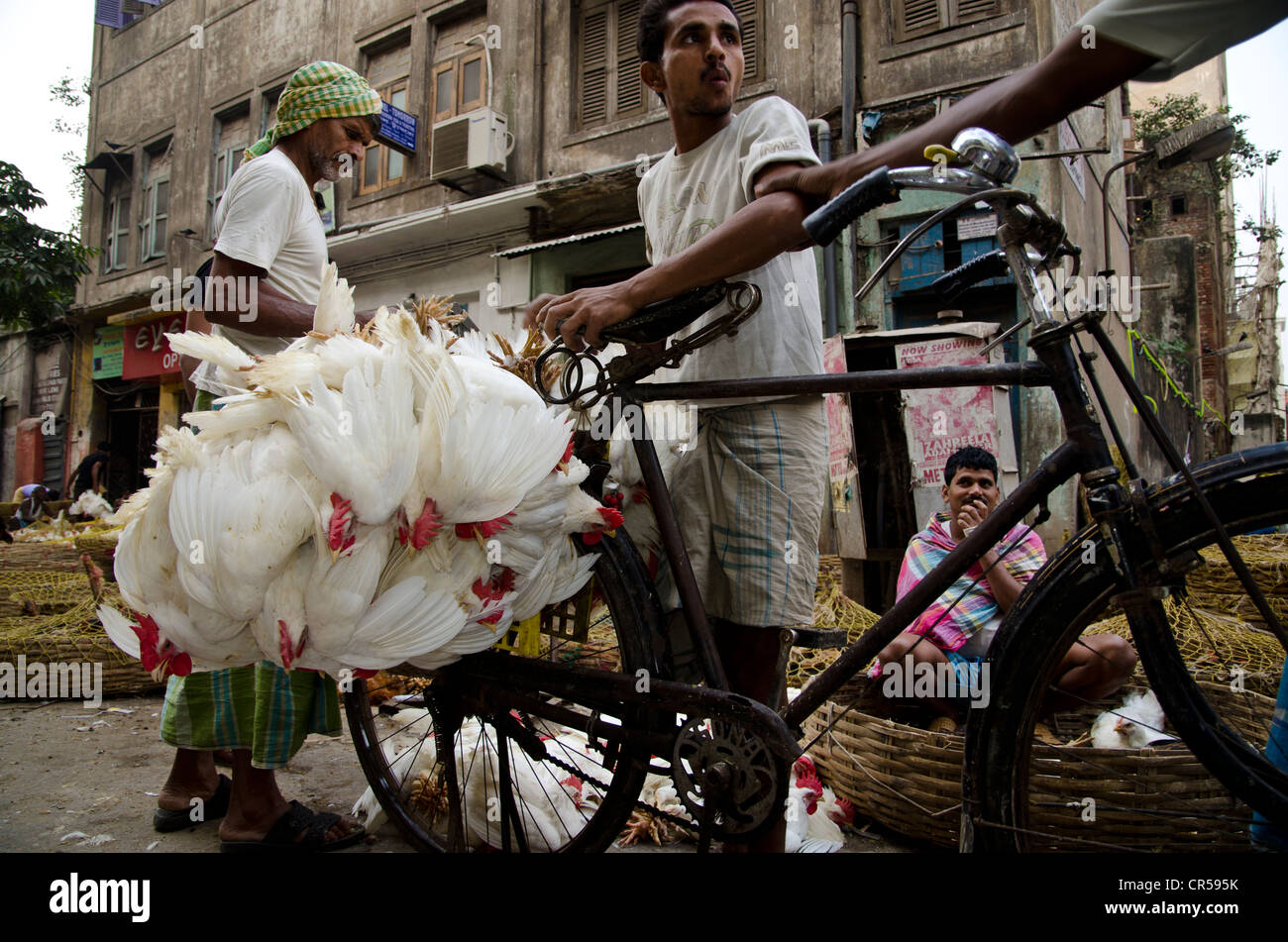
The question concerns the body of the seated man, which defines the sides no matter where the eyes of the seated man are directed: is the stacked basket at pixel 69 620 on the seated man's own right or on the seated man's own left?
on the seated man's own right

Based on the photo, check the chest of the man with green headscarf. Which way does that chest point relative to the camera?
to the viewer's right

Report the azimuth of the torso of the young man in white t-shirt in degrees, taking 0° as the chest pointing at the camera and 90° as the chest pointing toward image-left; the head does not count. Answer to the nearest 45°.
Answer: approximately 45°

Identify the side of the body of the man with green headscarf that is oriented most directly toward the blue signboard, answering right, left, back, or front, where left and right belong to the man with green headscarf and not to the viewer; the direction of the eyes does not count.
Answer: left

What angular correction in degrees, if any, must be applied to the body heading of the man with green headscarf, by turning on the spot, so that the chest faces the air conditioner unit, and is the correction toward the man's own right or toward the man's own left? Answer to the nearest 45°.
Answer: approximately 90° to the man's own left

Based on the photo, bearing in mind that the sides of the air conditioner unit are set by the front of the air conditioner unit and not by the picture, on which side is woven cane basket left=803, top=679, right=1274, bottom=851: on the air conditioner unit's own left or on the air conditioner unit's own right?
on the air conditioner unit's own left

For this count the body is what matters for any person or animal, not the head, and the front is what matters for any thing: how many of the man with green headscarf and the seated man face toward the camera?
1

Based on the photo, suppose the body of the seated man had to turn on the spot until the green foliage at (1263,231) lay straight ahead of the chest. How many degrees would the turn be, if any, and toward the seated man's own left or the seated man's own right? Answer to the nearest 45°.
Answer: approximately 180°

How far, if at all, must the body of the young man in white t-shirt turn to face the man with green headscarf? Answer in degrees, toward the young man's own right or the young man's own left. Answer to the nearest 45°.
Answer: approximately 45° to the young man's own right

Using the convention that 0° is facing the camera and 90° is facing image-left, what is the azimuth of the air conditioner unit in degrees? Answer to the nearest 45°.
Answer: approximately 45°
